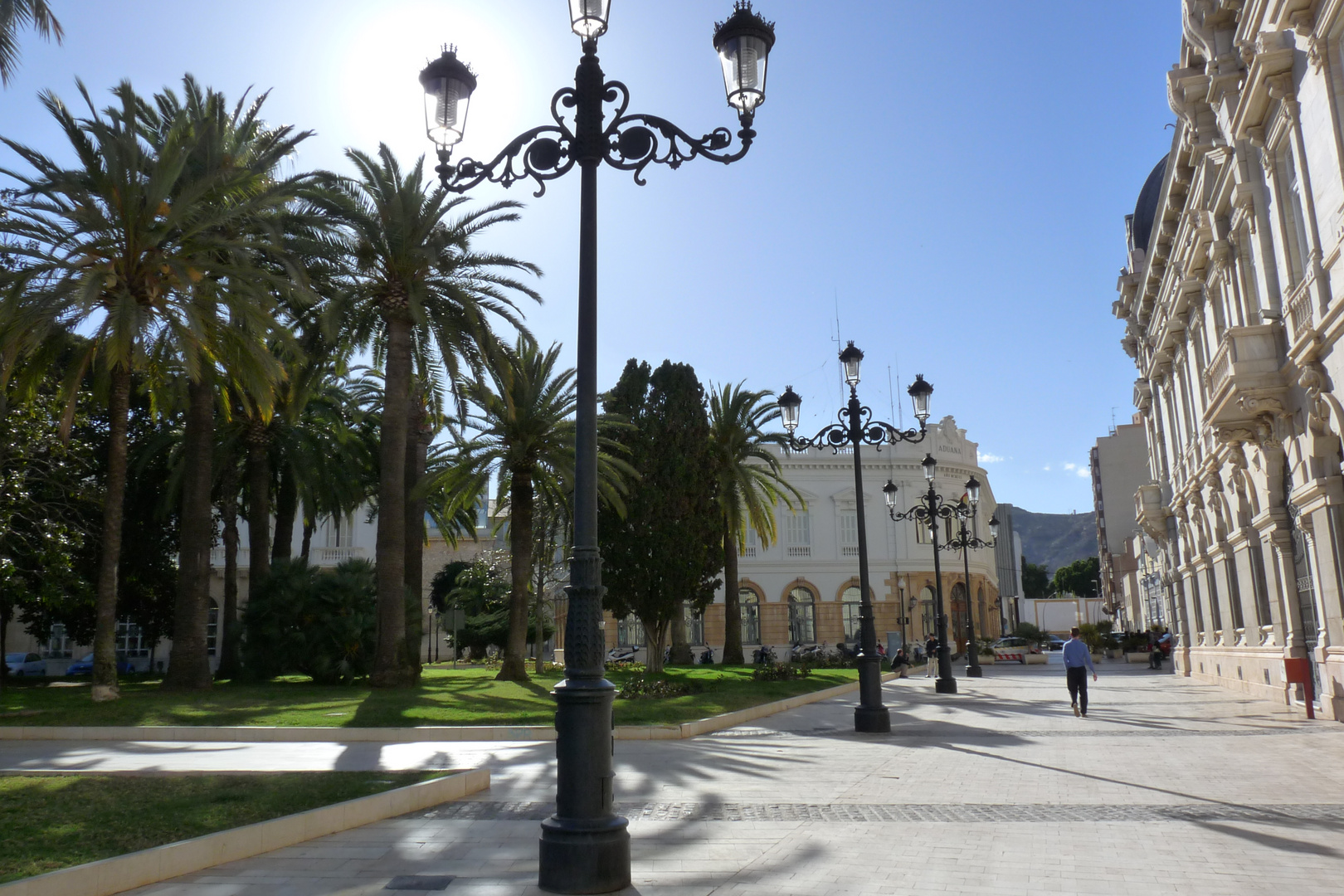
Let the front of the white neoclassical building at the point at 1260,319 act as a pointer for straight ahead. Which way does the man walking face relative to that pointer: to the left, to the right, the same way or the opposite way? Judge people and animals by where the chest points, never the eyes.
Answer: to the right

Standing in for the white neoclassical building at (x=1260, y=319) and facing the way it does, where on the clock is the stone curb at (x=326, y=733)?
The stone curb is roughly at 11 o'clock from the white neoclassical building.

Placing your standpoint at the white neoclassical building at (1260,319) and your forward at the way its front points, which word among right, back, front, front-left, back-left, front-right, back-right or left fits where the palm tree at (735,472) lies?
front-right

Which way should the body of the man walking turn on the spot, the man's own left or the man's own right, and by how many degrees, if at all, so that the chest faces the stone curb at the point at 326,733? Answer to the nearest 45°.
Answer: approximately 135° to the man's own left

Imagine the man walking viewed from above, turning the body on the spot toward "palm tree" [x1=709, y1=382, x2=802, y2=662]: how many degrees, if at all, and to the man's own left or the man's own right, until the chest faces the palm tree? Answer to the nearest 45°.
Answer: approximately 45° to the man's own left

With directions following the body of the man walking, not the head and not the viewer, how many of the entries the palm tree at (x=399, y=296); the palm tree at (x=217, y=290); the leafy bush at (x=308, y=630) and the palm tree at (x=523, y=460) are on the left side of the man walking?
4

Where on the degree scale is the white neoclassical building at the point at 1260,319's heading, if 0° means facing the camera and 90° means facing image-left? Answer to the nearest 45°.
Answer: approximately 90°

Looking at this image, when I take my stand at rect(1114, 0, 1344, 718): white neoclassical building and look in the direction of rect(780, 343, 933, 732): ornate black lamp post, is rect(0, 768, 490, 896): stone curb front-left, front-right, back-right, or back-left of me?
front-left

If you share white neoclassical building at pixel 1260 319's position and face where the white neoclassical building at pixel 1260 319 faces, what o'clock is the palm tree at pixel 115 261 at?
The palm tree is roughly at 11 o'clock from the white neoclassical building.

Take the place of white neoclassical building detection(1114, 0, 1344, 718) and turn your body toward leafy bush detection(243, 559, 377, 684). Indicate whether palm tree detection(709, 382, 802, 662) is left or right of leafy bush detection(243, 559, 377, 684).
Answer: right

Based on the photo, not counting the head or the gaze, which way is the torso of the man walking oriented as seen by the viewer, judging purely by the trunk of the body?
away from the camera

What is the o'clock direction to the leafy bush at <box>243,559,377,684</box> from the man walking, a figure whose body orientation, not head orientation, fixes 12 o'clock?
The leafy bush is roughly at 9 o'clock from the man walking.

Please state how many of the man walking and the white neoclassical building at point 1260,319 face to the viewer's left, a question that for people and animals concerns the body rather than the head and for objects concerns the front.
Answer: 1

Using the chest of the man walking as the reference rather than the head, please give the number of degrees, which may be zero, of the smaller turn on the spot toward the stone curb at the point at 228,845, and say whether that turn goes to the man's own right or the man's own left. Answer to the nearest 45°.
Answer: approximately 180°

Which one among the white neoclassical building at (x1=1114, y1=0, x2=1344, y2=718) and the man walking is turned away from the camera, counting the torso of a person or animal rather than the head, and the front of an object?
the man walking
